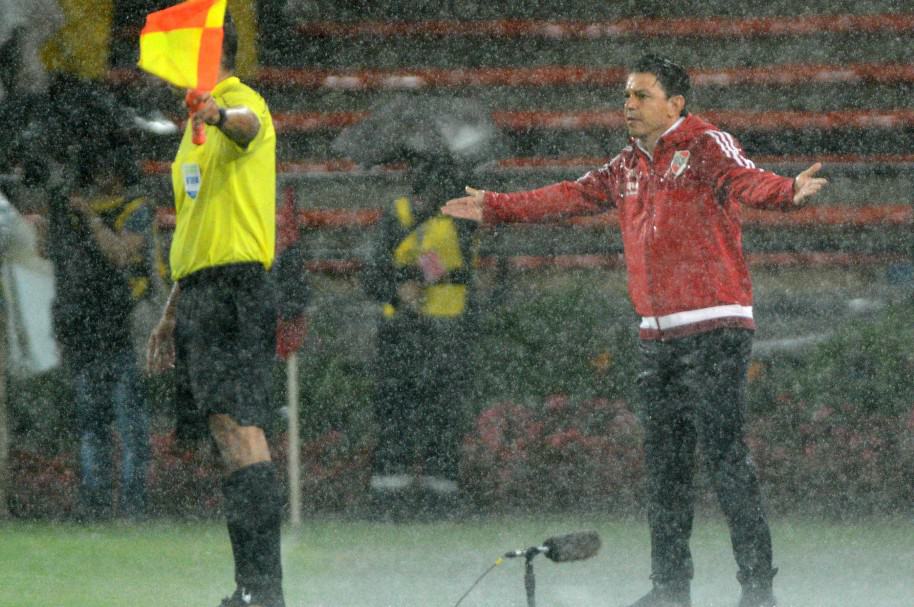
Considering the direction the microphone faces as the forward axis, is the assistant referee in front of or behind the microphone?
behind

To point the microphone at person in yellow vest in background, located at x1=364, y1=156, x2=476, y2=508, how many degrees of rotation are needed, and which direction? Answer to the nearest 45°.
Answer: approximately 90° to its left

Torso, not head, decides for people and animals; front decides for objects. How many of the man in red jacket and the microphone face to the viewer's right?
1

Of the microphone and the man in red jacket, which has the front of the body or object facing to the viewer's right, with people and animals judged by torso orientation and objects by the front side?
the microphone

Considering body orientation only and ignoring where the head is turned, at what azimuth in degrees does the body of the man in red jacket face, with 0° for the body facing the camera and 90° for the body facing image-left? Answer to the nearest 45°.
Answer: approximately 45°

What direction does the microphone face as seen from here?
to the viewer's right

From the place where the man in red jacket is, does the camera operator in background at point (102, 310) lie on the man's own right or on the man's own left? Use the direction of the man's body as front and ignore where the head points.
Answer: on the man's own right

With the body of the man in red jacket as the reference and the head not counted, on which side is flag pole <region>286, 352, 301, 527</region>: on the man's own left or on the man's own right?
on the man's own right
